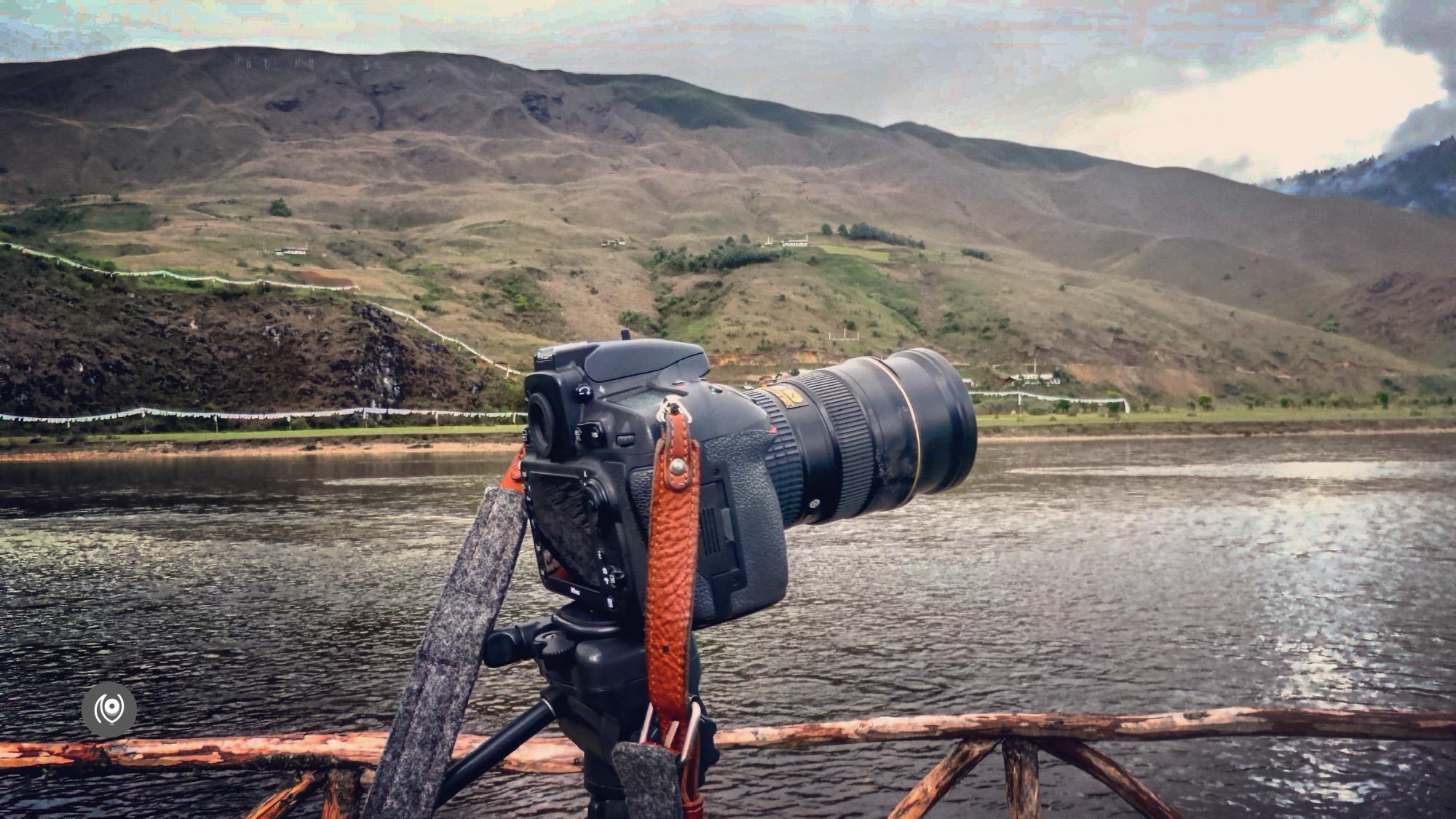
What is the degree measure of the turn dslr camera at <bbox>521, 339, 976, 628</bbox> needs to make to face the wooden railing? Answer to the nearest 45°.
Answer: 0° — it already faces it

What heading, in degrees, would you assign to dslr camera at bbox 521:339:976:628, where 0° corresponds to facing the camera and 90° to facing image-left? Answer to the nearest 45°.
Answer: approximately 225°
